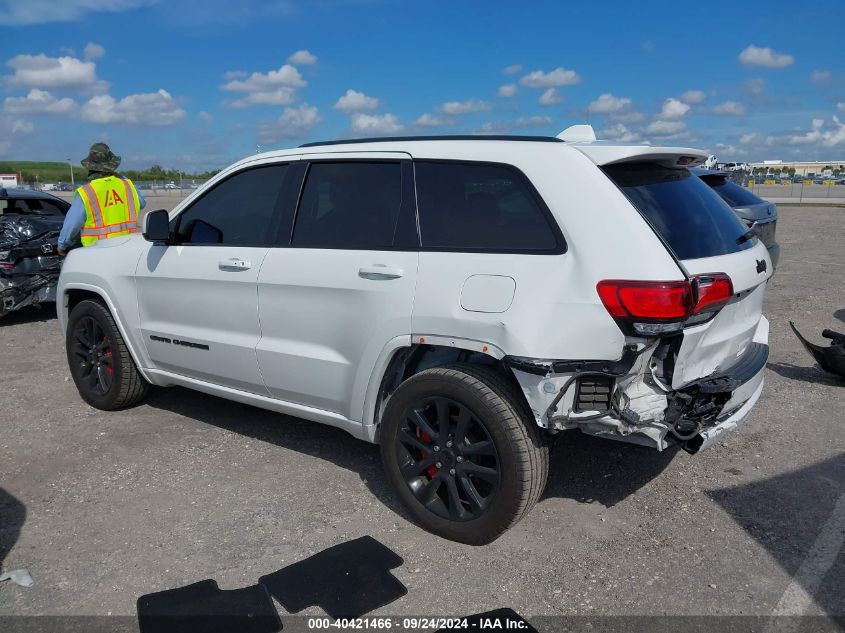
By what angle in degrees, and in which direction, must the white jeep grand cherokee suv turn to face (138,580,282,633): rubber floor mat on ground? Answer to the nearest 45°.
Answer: approximately 90° to its left

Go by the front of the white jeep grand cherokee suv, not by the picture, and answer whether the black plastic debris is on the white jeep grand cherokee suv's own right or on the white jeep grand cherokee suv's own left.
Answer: on the white jeep grand cherokee suv's own right

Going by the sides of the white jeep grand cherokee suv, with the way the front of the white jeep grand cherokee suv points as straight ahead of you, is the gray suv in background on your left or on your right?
on your right

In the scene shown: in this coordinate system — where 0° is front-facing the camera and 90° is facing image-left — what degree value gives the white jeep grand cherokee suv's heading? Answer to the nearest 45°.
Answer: approximately 135°

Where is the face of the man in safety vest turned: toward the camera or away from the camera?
away from the camera

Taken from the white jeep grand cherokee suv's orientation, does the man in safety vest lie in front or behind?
in front
